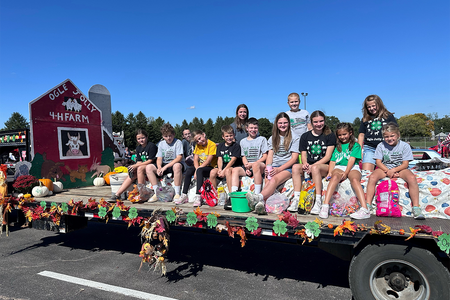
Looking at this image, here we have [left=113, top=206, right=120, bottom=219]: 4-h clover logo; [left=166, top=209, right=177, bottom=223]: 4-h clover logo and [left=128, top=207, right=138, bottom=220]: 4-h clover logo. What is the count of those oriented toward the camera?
3

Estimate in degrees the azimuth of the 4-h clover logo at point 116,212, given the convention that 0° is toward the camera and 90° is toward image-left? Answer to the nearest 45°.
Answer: approximately 0°

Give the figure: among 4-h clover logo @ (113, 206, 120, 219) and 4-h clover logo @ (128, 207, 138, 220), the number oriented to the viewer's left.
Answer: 0

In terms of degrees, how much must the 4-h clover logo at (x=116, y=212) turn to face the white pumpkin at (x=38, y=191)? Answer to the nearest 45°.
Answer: approximately 135° to its right

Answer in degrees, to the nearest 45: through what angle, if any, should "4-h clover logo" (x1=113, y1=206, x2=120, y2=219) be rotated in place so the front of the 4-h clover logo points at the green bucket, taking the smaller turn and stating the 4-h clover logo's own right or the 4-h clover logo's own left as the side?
approximately 45° to the 4-h clover logo's own left

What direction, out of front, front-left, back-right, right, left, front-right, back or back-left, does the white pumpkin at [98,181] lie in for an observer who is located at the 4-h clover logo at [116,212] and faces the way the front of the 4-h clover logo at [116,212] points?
back

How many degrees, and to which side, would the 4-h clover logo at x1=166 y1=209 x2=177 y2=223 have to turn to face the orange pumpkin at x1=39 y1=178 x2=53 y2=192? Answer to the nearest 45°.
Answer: approximately 135° to its right

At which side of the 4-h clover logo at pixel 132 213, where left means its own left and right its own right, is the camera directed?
front

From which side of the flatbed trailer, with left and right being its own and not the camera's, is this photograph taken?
left
